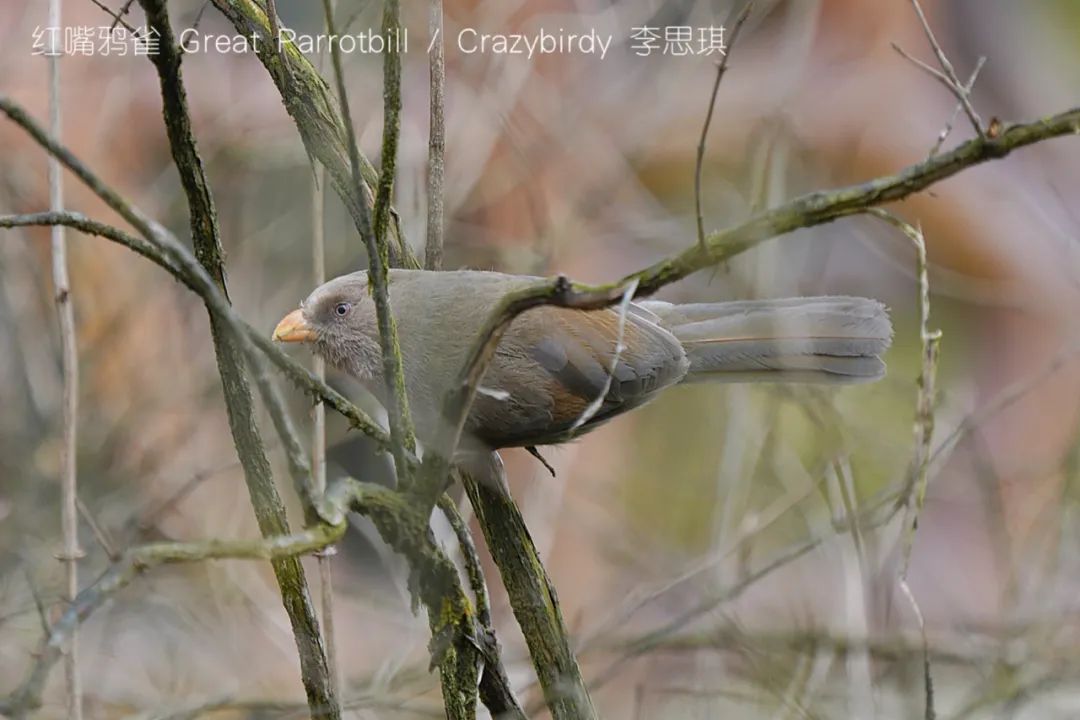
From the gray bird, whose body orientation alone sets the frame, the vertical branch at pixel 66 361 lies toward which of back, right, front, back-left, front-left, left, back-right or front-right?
front-left

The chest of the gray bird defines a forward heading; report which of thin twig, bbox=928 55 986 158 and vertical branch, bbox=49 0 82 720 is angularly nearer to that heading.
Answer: the vertical branch

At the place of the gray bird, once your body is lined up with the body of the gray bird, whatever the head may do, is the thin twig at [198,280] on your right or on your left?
on your left

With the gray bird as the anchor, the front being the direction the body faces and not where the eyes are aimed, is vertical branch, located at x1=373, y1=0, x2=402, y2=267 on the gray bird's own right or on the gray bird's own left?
on the gray bird's own left

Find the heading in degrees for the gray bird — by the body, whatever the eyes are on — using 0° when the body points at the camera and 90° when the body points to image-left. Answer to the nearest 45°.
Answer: approximately 90°
